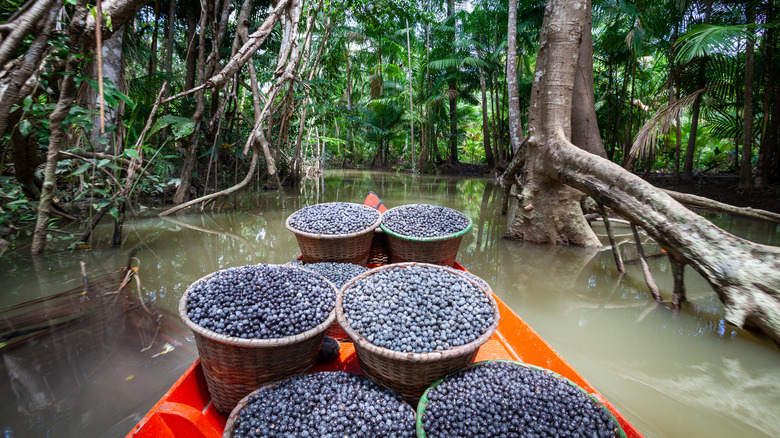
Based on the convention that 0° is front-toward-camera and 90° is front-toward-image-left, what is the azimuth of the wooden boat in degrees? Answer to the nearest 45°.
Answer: approximately 180°

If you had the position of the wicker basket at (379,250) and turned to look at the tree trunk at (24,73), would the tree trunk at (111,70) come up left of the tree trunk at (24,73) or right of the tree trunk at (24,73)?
right

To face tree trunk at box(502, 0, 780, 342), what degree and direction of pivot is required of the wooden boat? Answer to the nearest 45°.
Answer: approximately 45° to its right

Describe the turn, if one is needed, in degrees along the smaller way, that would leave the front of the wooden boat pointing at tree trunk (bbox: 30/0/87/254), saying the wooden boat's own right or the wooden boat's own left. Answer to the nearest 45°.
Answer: approximately 45° to the wooden boat's own left

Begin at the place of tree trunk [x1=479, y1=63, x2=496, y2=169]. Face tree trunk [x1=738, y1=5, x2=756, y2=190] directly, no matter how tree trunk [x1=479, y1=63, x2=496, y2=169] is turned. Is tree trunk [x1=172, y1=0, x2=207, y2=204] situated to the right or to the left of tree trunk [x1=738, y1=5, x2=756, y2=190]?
right

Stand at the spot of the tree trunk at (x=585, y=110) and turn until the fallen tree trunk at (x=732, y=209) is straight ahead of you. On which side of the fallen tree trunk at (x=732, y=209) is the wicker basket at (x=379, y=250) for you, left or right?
right
